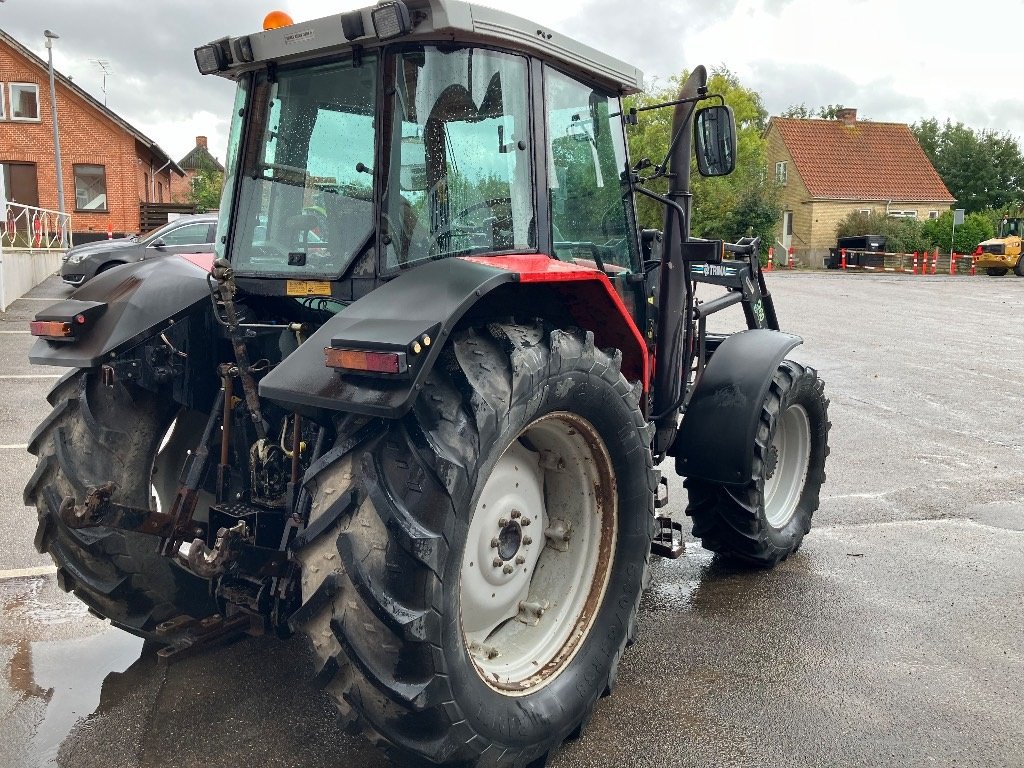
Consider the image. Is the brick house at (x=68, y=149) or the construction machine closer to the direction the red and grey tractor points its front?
the construction machine

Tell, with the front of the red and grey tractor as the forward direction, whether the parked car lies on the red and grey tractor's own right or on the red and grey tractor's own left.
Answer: on the red and grey tractor's own left

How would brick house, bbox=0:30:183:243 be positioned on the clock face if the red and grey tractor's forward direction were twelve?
The brick house is roughly at 10 o'clock from the red and grey tractor.

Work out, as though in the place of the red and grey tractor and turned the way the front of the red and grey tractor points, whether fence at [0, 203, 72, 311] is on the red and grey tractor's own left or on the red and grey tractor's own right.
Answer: on the red and grey tractor's own left

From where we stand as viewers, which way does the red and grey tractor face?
facing away from the viewer and to the right of the viewer

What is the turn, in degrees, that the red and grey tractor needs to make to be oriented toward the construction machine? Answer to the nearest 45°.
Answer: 0° — it already faces it

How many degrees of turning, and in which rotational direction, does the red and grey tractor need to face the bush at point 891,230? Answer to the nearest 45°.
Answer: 0° — it already faces it

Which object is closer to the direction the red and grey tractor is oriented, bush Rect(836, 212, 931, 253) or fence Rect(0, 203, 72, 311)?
the bush
